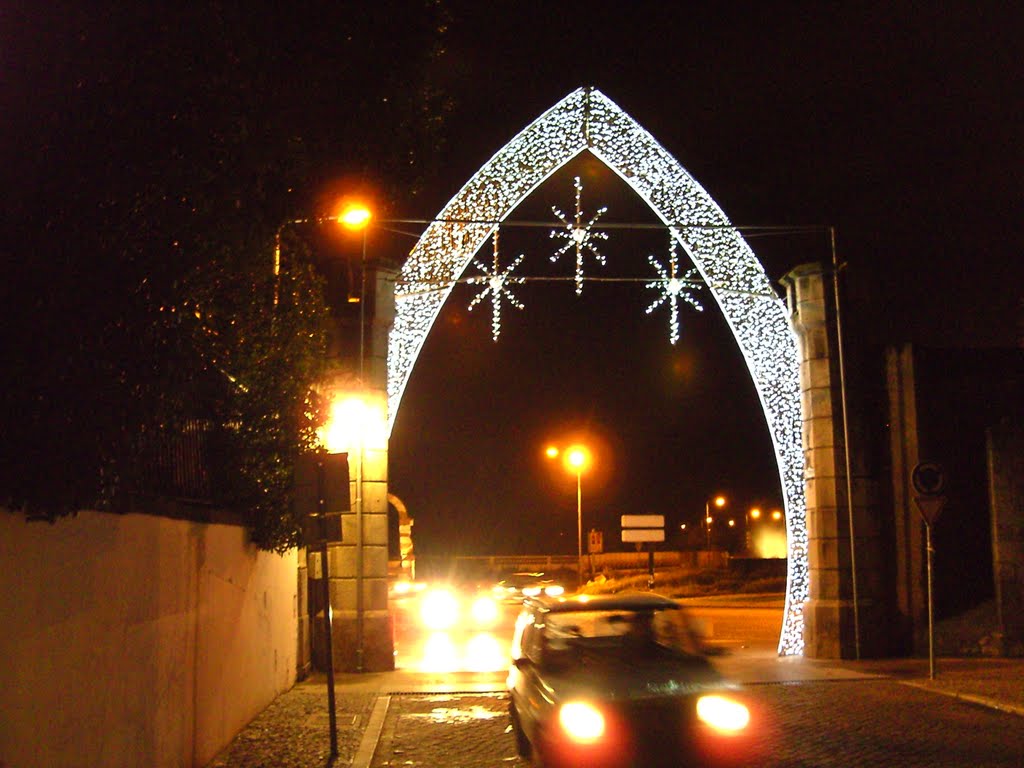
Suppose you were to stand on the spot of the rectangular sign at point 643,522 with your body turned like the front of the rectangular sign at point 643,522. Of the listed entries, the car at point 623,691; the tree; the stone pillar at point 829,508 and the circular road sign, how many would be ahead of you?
4

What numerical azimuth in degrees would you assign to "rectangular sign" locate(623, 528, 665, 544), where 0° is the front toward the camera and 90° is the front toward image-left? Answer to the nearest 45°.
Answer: approximately 0°

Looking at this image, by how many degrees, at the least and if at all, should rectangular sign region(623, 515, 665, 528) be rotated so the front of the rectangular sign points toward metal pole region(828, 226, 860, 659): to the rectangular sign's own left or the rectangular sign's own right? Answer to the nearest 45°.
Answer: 0° — it already faces it

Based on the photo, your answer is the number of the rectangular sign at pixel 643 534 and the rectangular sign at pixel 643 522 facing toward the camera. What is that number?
2

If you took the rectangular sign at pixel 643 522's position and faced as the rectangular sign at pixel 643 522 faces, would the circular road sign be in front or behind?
in front

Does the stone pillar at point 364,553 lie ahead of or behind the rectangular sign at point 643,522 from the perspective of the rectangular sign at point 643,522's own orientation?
ahead

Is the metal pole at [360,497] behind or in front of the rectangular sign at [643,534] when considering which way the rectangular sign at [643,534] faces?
in front
